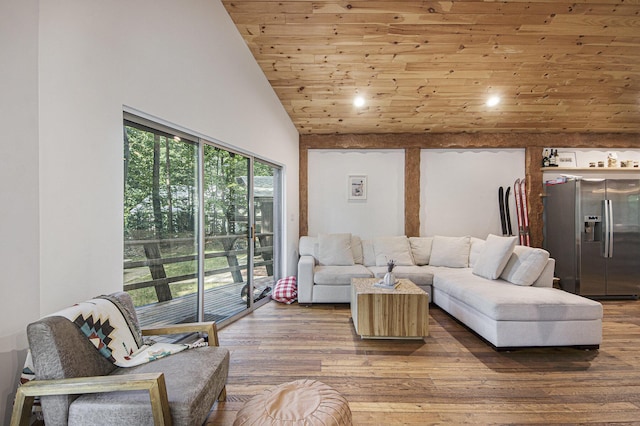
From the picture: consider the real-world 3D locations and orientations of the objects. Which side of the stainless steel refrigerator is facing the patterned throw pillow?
right

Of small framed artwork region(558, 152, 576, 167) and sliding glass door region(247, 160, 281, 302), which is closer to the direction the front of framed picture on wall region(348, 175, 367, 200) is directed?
the sliding glass door

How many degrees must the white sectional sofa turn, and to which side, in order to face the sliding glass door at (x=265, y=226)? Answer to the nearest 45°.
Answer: approximately 90° to its right

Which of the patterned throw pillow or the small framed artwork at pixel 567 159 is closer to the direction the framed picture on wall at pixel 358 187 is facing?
the patterned throw pillow

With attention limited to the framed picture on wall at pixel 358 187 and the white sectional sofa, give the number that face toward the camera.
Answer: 2

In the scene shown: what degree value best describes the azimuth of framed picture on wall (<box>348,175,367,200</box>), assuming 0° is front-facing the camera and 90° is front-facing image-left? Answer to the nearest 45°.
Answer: approximately 0°

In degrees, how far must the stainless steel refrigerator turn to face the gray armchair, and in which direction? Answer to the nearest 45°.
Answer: approximately 45° to its right

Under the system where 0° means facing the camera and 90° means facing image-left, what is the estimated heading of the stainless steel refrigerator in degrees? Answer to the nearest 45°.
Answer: approximately 315°
